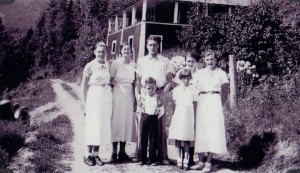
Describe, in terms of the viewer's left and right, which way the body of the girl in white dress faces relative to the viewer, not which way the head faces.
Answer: facing the viewer

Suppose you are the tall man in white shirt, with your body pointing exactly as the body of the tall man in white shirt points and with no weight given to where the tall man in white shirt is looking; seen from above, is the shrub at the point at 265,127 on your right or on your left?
on your left

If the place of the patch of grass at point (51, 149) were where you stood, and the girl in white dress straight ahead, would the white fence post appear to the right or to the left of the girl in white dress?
left

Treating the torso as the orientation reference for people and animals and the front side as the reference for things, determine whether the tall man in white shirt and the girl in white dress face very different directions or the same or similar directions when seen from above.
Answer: same or similar directions

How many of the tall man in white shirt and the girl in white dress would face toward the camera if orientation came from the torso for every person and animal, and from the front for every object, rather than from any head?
2

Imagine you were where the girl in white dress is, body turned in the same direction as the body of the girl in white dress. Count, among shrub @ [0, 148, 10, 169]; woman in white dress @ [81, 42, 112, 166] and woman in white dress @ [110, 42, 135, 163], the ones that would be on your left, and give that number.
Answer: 0

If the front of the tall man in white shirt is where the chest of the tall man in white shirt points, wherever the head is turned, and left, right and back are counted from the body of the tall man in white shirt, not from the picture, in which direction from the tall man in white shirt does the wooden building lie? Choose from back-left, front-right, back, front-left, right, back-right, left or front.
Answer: back

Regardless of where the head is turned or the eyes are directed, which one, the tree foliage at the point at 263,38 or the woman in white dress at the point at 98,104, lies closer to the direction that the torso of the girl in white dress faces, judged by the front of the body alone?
the woman in white dress

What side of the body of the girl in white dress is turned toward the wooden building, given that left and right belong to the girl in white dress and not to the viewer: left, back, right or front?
back

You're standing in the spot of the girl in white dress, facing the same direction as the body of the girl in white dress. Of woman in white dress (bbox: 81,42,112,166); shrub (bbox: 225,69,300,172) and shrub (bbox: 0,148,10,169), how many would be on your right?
2

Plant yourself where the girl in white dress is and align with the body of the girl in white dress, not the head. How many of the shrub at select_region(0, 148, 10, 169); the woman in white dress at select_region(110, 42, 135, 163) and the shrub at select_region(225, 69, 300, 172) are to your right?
2

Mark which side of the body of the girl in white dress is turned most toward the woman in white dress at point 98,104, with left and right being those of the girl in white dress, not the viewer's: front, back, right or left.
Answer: right

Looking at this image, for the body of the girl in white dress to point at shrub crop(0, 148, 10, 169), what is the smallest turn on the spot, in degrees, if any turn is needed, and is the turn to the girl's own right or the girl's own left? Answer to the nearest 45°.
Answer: approximately 90° to the girl's own right

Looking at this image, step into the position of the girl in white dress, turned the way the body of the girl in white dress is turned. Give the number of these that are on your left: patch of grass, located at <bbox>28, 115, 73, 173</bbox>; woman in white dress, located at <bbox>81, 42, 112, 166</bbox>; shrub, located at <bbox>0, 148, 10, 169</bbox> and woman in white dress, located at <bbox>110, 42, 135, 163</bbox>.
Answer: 0
